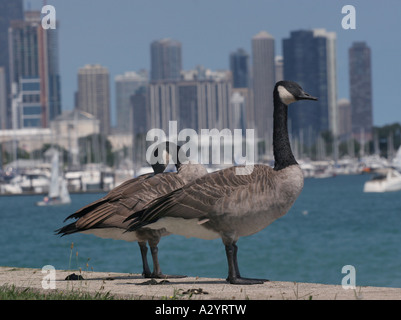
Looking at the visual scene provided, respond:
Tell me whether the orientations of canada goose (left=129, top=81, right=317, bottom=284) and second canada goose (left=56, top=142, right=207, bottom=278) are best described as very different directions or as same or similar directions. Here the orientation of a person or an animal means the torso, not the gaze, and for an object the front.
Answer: same or similar directions

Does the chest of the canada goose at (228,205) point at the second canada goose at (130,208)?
no

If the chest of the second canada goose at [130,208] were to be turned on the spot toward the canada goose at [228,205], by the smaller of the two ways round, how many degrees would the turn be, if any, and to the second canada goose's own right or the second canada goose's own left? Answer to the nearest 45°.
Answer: approximately 45° to the second canada goose's own right

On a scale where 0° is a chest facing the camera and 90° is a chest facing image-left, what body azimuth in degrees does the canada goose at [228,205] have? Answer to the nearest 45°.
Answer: approximately 270°

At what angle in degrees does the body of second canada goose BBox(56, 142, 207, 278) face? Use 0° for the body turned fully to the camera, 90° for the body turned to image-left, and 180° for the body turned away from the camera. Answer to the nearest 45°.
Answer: approximately 270°

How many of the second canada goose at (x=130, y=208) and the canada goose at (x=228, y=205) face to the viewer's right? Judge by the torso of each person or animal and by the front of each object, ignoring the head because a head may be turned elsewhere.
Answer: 2
